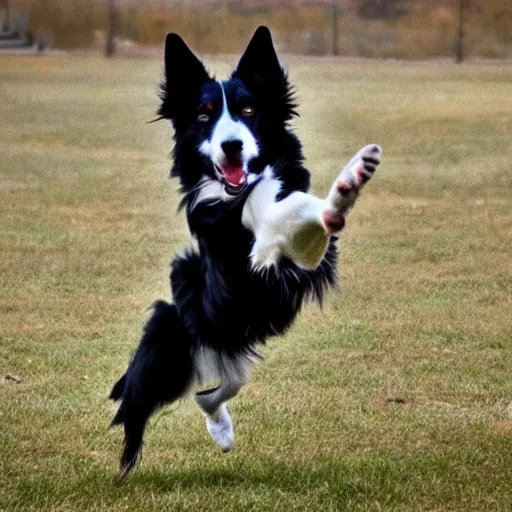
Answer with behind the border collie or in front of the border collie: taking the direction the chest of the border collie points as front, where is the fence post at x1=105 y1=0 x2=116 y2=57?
behind

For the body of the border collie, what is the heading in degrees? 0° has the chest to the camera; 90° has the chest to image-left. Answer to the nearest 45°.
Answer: approximately 315°

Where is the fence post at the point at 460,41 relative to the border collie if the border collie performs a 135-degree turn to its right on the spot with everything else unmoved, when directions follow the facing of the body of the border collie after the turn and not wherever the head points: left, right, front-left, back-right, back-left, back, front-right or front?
right
